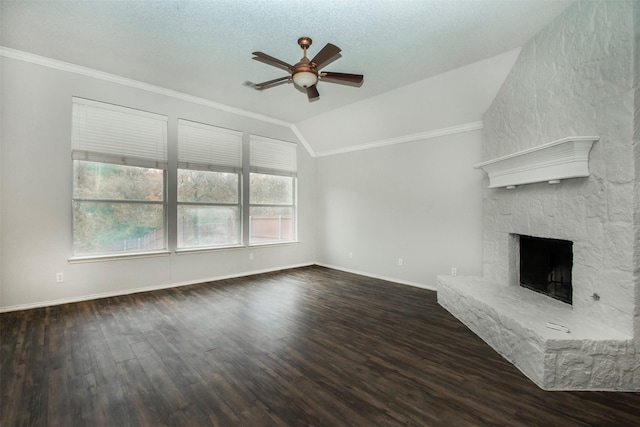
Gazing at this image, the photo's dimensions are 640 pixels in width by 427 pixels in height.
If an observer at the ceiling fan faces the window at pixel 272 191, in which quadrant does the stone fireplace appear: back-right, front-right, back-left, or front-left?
back-right

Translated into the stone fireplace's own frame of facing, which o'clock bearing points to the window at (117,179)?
The window is roughly at 1 o'clock from the stone fireplace.

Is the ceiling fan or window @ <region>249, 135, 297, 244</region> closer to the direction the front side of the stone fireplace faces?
the ceiling fan

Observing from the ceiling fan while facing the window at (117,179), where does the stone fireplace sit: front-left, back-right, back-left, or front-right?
back-right

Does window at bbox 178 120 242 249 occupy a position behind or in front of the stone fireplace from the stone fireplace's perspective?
in front

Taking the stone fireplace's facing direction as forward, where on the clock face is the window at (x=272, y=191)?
The window is roughly at 2 o'clock from the stone fireplace.

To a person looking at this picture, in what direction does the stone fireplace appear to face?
facing the viewer and to the left of the viewer
